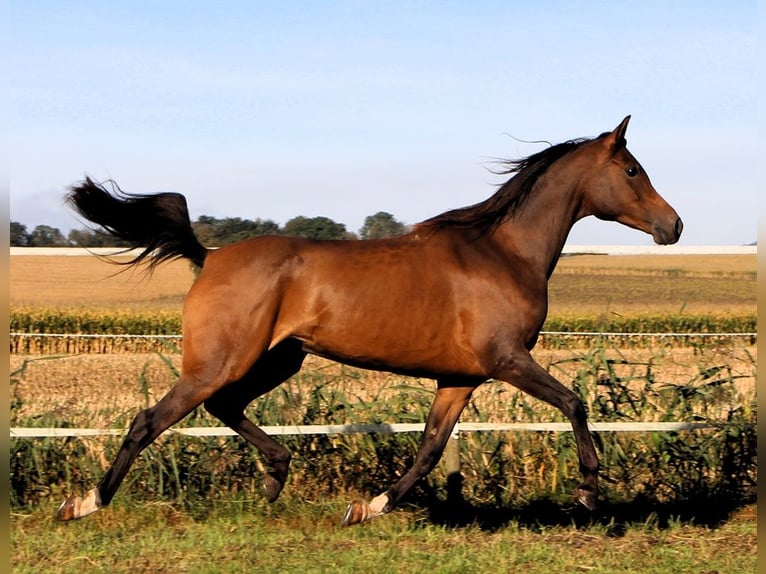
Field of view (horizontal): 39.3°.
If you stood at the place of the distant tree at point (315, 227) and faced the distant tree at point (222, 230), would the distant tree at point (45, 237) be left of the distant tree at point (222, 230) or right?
right

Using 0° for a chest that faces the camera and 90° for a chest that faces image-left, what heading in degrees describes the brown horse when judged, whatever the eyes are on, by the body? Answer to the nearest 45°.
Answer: approximately 270°
